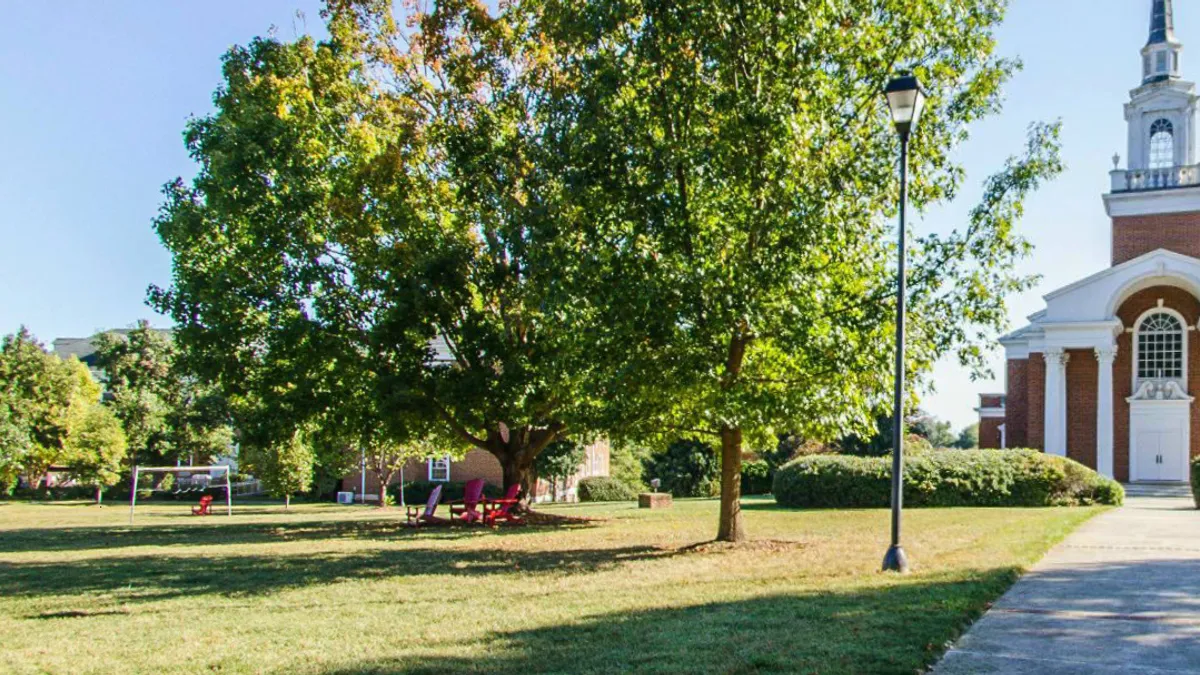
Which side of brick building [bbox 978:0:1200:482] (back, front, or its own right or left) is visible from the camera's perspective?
front

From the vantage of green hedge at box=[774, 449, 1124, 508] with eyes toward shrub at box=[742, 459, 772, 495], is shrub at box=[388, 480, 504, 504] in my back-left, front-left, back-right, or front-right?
front-left

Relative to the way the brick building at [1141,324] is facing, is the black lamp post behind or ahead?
ahead

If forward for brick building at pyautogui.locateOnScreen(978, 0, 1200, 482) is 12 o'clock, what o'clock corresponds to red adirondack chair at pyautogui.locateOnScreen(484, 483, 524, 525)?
The red adirondack chair is roughly at 1 o'clock from the brick building.

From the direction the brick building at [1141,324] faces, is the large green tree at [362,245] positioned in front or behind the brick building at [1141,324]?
in front

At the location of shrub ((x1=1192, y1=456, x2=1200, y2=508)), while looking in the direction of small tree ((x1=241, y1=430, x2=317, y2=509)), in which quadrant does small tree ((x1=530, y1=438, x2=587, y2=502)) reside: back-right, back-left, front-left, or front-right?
front-right

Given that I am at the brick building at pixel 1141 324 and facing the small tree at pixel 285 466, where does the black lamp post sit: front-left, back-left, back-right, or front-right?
front-left

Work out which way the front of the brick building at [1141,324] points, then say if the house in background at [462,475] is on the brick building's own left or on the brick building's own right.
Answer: on the brick building's own right

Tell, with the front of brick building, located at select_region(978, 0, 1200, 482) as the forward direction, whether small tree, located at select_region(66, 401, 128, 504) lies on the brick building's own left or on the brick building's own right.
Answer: on the brick building's own right

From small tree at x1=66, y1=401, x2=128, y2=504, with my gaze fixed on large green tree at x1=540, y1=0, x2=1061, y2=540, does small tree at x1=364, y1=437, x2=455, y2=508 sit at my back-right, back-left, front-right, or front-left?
front-left

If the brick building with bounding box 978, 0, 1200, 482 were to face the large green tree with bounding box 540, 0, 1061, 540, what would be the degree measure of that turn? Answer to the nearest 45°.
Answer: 0° — it already faces it
